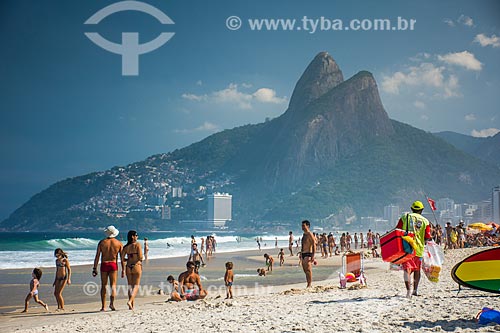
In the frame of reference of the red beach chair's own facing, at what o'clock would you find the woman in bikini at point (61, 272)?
The woman in bikini is roughly at 8 o'clock from the red beach chair.

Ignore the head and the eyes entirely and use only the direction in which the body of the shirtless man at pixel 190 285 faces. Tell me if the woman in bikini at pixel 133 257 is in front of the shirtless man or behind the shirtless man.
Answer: in front

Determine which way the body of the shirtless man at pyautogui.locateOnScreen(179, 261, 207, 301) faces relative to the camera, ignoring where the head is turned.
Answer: toward the camera

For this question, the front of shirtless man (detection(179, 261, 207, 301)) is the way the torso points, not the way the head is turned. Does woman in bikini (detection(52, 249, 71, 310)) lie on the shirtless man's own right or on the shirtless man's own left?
on the shirtless man's own right

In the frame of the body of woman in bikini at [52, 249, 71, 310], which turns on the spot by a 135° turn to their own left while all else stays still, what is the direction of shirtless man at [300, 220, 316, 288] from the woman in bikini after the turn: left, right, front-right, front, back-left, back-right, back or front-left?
front

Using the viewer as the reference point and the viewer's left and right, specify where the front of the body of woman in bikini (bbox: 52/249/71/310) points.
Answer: facing the viewer and to the left of the viewer

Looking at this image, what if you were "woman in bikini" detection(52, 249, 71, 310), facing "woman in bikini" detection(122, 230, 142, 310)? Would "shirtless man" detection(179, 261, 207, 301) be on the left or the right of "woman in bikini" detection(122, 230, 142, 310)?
left

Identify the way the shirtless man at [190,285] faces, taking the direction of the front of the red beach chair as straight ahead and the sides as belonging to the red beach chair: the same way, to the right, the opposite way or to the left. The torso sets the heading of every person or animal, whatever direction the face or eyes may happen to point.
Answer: the opposite way

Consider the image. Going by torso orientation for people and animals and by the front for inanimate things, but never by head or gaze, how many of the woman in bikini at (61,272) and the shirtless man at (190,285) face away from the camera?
0

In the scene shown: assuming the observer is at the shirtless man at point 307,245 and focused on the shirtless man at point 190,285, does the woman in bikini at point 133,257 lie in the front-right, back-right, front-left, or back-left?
front-left
